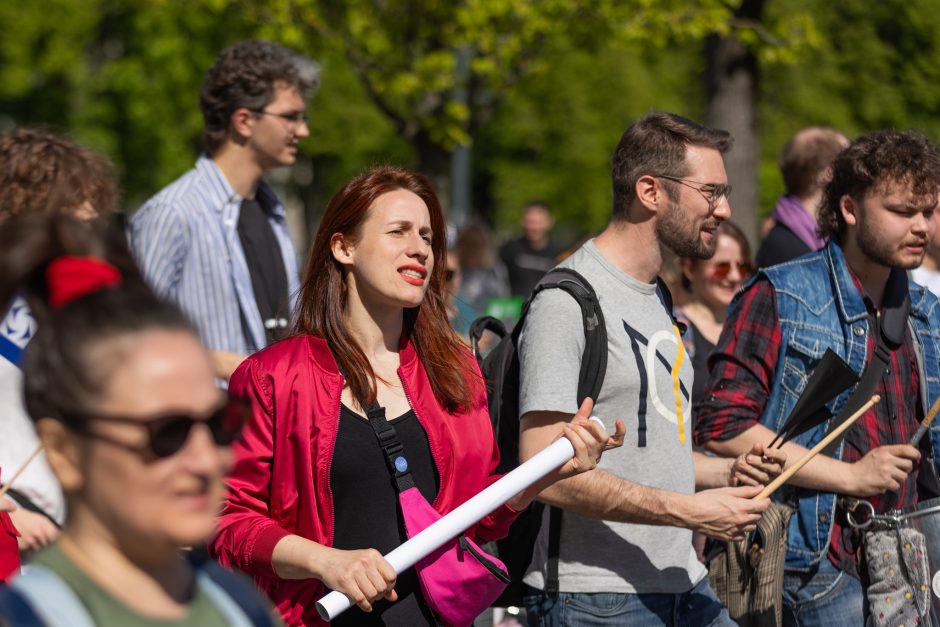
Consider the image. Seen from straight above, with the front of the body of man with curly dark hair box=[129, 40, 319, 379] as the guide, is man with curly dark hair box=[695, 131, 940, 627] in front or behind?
in front

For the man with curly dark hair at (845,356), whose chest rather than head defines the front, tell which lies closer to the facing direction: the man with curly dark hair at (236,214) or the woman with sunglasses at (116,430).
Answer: the woman with sunglasses

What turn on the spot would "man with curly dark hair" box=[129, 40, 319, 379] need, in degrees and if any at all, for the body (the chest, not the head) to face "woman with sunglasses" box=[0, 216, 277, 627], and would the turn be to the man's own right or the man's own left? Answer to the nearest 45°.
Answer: approximately 45° to the man's own right

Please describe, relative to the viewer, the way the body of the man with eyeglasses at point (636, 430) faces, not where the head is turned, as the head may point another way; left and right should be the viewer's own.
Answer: facing the viewer and to the right of the viewer

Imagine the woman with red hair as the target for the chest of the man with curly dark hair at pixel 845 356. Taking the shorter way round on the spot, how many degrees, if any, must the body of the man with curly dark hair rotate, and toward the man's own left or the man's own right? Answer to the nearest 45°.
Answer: approximately 90° to the man's own right

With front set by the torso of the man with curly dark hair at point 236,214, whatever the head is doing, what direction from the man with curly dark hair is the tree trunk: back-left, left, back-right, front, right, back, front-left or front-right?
left

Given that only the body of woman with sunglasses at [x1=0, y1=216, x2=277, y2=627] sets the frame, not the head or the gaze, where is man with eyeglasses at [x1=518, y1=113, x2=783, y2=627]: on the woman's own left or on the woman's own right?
on the woman's own left

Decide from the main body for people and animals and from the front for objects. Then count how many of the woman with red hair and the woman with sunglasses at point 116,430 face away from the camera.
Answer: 0

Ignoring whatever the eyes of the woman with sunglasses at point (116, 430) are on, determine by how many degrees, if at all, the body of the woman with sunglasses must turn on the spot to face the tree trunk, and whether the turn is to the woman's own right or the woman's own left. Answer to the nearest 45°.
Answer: approximately 90° to the woman's own left

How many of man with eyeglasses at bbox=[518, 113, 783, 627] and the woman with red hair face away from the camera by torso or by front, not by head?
0

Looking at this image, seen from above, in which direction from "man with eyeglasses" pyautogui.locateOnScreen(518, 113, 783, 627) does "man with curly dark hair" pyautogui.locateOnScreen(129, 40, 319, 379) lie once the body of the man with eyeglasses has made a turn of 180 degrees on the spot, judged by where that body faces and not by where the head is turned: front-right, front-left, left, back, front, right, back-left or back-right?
front

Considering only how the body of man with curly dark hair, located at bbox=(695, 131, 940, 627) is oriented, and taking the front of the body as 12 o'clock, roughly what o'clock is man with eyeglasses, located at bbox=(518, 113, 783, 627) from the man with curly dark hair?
The man with eyeglasses is roughly at 3 o'clock from the man with curly dark hair.
